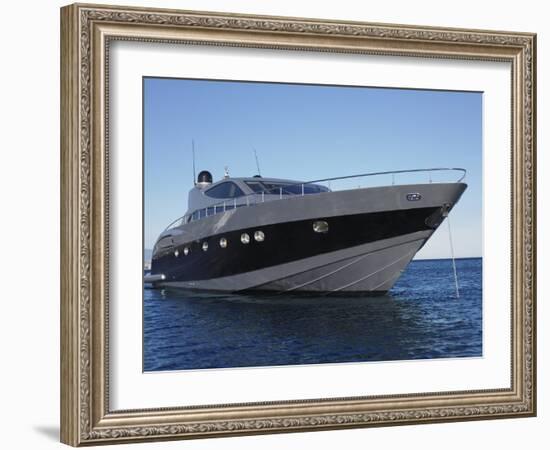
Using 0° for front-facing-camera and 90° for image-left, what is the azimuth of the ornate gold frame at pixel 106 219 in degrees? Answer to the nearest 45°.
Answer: approximately 315°
